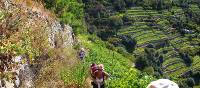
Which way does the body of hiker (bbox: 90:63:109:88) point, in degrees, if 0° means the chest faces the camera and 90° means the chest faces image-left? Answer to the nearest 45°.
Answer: approximately 180°
